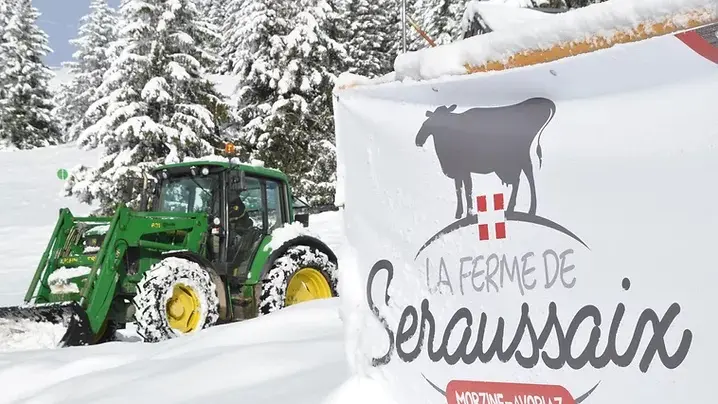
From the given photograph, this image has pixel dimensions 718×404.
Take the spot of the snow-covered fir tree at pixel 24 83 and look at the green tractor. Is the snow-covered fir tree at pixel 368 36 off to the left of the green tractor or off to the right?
left

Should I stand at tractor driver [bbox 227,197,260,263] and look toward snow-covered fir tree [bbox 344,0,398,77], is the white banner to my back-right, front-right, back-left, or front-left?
back-right

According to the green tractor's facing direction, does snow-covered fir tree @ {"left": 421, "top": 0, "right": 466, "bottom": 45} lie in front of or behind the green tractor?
behind

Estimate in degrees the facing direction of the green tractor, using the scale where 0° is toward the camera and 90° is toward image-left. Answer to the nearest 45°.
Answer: approximately 45°

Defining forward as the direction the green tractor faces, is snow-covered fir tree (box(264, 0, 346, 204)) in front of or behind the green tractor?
behind
